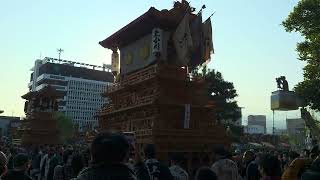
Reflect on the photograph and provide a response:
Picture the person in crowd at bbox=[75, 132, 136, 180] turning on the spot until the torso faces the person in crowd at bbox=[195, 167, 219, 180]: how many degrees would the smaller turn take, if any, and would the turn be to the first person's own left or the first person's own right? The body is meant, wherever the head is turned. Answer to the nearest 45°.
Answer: approximately 45° to the first person's own right

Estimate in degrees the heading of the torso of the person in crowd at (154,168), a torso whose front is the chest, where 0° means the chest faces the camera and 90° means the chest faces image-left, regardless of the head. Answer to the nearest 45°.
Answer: approximately 180°

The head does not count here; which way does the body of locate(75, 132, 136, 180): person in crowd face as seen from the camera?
away from the camera

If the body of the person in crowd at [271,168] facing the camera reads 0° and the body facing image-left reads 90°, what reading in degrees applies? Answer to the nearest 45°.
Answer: approximately 180°

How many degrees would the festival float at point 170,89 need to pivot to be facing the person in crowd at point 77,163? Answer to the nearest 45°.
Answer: approximately 45° to its right

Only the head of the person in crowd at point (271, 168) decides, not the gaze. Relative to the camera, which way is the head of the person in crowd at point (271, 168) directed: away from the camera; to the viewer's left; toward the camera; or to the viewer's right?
away from the camera

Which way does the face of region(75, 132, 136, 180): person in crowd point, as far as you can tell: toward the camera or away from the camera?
away from the camera

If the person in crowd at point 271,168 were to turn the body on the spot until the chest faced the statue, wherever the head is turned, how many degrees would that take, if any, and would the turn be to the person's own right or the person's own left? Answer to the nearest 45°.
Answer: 0° — they already face it

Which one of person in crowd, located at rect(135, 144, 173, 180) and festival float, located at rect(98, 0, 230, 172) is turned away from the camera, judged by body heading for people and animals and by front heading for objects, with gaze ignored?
the person in crowd
